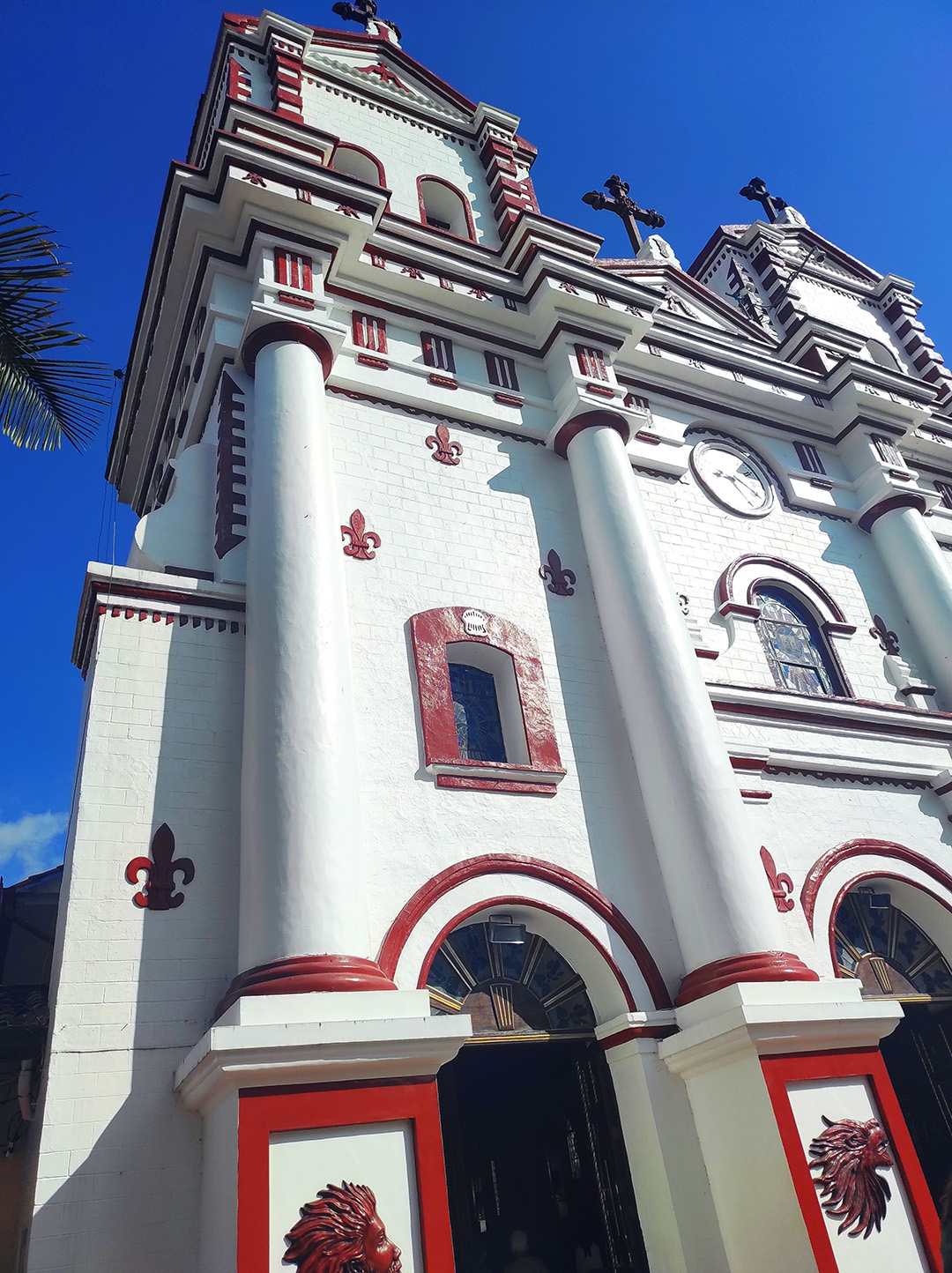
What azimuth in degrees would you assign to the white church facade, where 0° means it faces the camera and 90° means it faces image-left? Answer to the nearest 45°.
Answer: approximately 315°
